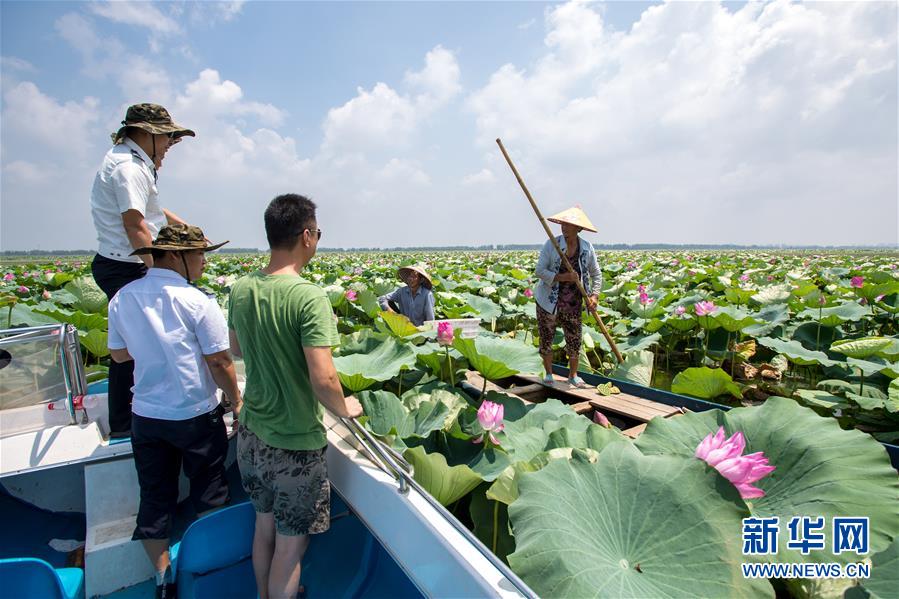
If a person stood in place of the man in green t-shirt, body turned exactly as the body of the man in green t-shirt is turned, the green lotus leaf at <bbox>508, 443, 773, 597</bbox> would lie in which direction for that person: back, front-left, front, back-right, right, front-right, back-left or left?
right

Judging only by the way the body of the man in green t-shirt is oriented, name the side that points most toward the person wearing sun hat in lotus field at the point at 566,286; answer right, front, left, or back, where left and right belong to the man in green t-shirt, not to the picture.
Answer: front

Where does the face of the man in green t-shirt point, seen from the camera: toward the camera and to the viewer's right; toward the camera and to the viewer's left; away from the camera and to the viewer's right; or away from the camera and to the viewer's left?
away from the camera and to the viewer's right

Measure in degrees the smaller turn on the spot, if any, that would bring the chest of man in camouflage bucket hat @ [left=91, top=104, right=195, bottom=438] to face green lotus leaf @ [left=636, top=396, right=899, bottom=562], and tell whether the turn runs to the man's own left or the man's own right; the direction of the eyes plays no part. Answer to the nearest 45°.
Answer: approximately 45° to the man's own right

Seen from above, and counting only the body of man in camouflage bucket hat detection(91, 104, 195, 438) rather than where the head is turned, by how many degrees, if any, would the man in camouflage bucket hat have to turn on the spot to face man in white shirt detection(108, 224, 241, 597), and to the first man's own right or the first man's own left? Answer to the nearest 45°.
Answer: approximately 90° to the first man's own right

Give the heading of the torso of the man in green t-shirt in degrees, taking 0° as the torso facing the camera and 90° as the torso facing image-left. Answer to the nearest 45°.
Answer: approximately 225°

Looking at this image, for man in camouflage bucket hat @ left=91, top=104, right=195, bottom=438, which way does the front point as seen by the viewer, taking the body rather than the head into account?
to the viewer's right

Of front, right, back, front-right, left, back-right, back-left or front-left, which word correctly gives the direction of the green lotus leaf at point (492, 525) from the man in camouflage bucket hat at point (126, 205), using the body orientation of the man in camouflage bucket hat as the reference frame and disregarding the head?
front-right

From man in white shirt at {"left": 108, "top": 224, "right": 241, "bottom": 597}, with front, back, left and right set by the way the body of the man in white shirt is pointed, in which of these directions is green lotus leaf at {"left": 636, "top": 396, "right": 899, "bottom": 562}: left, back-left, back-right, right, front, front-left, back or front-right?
right

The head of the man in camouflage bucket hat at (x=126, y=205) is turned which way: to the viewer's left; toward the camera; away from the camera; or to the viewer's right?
to the viewer's right

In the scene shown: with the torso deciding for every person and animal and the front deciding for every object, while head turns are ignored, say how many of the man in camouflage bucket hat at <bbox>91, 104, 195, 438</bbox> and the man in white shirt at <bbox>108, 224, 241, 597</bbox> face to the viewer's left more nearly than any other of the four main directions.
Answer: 0

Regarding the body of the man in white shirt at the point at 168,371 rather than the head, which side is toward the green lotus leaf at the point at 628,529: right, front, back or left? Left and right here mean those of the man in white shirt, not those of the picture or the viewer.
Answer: right

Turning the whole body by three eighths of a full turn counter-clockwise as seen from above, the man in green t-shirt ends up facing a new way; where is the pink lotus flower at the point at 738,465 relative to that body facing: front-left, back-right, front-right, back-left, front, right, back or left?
back-left

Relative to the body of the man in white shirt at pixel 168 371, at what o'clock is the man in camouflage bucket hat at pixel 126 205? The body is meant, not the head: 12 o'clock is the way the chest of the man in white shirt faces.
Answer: The man in camouflage bucket hat is roughly at 10 o'clock from the man in white shirt.
